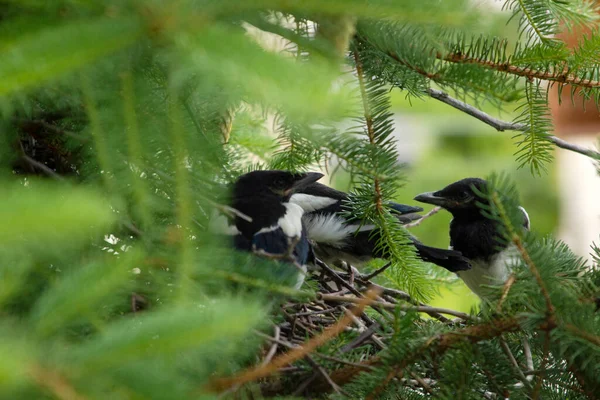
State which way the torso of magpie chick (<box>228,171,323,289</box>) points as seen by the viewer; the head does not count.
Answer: to the viewer's right

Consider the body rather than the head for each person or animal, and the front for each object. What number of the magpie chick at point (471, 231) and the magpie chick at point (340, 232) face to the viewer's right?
0

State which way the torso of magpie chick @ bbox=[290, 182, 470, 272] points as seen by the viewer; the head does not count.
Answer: to the viewer's left

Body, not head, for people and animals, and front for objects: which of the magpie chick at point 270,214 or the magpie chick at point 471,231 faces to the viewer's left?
the magpie chick at point 471,231

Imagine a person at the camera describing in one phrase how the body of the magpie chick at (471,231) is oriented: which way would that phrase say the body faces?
to the viewer's left

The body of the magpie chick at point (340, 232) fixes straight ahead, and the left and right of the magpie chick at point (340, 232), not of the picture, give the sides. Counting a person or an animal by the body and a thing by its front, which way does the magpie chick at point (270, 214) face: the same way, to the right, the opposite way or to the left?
the opposite way

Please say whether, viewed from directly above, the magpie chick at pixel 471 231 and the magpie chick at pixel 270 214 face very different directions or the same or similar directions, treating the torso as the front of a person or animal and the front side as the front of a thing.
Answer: very different directions
